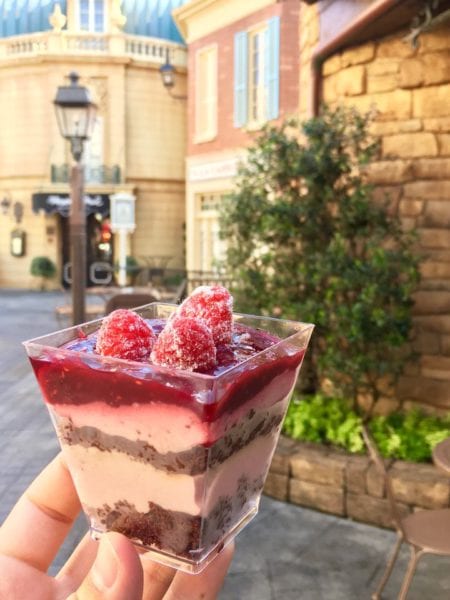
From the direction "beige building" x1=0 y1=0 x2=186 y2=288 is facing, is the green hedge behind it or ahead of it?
ahead

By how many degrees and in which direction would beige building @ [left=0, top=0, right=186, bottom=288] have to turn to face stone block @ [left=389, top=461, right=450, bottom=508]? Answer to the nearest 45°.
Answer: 0° — it already faces it

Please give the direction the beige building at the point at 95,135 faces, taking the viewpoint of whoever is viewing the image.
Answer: facing the viewer

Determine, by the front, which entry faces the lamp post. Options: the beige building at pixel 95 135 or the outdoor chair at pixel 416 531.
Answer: the beige building

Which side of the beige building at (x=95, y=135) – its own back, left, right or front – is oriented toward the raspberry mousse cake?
front

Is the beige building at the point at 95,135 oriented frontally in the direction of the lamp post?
yes

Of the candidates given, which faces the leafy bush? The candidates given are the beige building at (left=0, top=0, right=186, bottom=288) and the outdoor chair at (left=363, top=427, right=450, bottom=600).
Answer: the beige building
